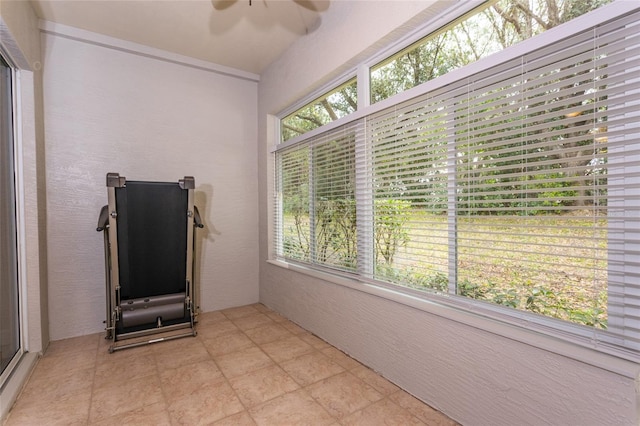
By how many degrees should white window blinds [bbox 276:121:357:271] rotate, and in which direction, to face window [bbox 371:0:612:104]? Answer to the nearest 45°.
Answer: approximately 90° to its left

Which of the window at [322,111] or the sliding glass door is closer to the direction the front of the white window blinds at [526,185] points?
the sliding glass door

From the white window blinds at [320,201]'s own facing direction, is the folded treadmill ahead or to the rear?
ahead

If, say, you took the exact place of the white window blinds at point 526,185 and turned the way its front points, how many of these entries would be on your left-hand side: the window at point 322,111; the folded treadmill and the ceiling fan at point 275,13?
0

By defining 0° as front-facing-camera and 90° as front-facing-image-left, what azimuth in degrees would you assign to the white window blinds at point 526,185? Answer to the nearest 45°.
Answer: approximately 45°

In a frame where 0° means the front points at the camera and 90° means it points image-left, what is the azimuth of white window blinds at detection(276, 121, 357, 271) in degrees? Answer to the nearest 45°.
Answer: approximately 45°

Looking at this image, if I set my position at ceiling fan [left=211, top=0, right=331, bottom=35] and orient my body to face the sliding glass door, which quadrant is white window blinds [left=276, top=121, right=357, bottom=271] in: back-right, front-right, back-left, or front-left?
back-right

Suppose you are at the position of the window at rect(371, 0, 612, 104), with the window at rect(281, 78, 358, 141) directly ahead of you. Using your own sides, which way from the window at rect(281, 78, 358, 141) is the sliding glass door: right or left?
left

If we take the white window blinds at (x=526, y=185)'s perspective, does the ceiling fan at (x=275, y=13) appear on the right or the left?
on its right

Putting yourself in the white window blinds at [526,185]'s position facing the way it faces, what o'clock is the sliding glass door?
The sliding glass door is roughly at 1 o'clock from the white window blinds.
